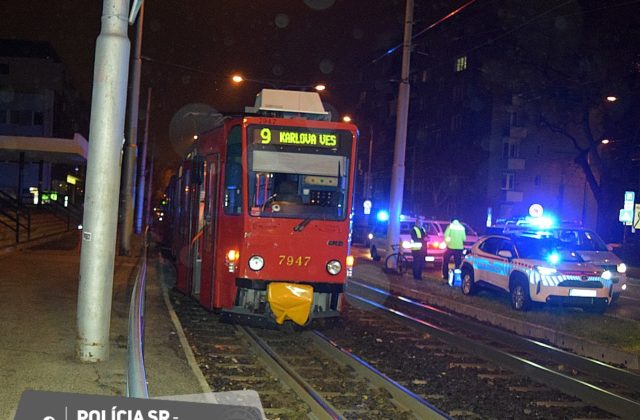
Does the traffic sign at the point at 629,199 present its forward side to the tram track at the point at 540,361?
yes

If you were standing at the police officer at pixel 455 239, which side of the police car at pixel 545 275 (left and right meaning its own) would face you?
back

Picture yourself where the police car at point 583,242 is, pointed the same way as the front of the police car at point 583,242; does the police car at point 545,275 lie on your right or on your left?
on your right

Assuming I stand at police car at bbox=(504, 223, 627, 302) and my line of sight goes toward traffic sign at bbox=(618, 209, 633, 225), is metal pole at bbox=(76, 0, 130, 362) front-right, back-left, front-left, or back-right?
back-left

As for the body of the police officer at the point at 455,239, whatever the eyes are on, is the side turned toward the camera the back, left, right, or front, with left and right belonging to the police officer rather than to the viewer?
back

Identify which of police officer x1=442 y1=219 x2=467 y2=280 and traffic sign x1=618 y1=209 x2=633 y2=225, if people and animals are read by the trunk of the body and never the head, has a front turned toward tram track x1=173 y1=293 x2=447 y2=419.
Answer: the traffic sign

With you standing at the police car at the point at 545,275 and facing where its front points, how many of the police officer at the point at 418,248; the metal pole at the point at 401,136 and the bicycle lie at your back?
3

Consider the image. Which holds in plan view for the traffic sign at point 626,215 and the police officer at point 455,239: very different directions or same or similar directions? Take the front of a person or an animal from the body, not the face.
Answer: very different directions

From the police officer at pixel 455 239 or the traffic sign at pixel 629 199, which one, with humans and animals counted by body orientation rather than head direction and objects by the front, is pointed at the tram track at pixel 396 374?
the traffic sign

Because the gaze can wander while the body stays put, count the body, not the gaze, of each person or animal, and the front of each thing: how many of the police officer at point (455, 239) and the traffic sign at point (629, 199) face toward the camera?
1
